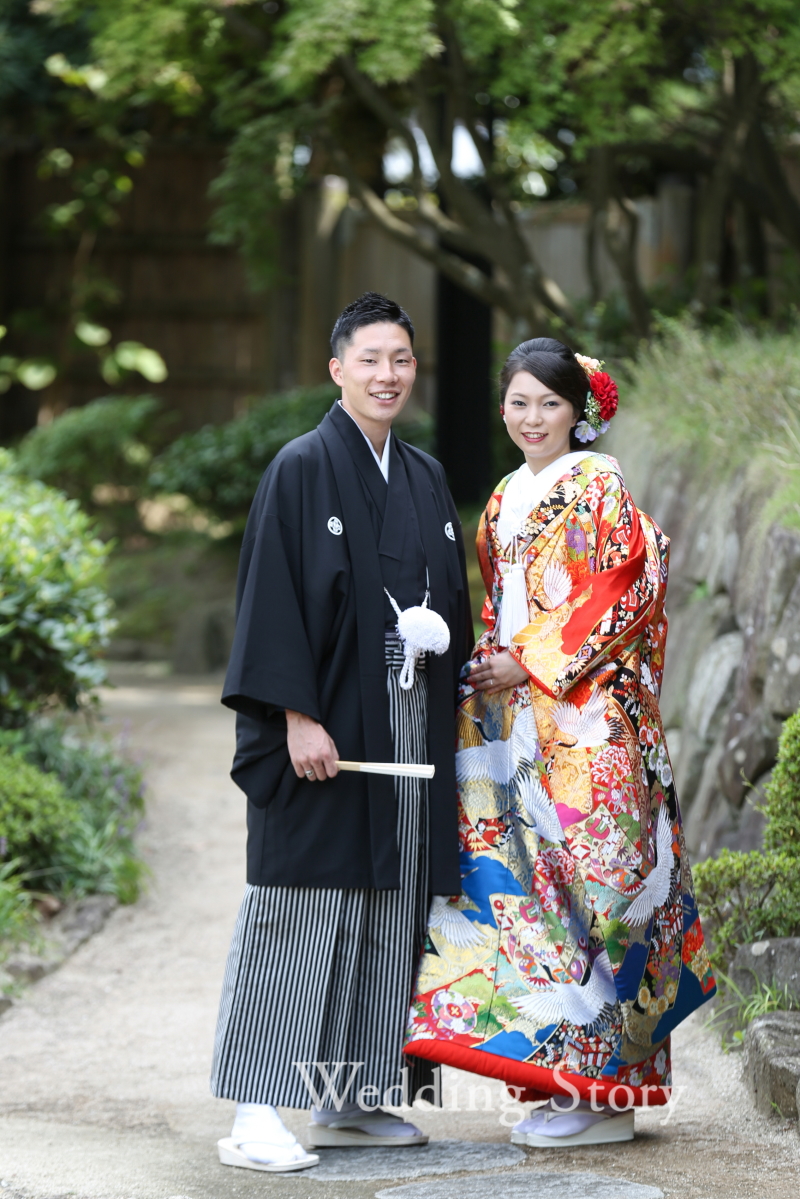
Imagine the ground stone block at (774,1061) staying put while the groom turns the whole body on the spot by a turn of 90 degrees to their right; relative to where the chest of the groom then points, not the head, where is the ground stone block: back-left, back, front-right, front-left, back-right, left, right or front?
back-left

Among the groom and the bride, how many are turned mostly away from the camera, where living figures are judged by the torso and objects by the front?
0

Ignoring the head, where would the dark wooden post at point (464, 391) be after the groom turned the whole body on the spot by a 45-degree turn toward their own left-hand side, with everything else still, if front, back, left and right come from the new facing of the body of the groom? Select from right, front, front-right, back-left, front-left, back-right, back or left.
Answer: left

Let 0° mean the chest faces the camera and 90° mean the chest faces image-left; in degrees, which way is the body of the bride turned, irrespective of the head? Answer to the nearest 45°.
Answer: approximately 45°

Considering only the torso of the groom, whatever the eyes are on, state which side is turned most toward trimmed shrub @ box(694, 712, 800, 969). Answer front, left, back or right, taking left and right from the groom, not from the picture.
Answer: left

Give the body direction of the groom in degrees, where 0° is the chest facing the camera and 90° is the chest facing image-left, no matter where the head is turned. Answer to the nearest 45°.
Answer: approximately 315°
